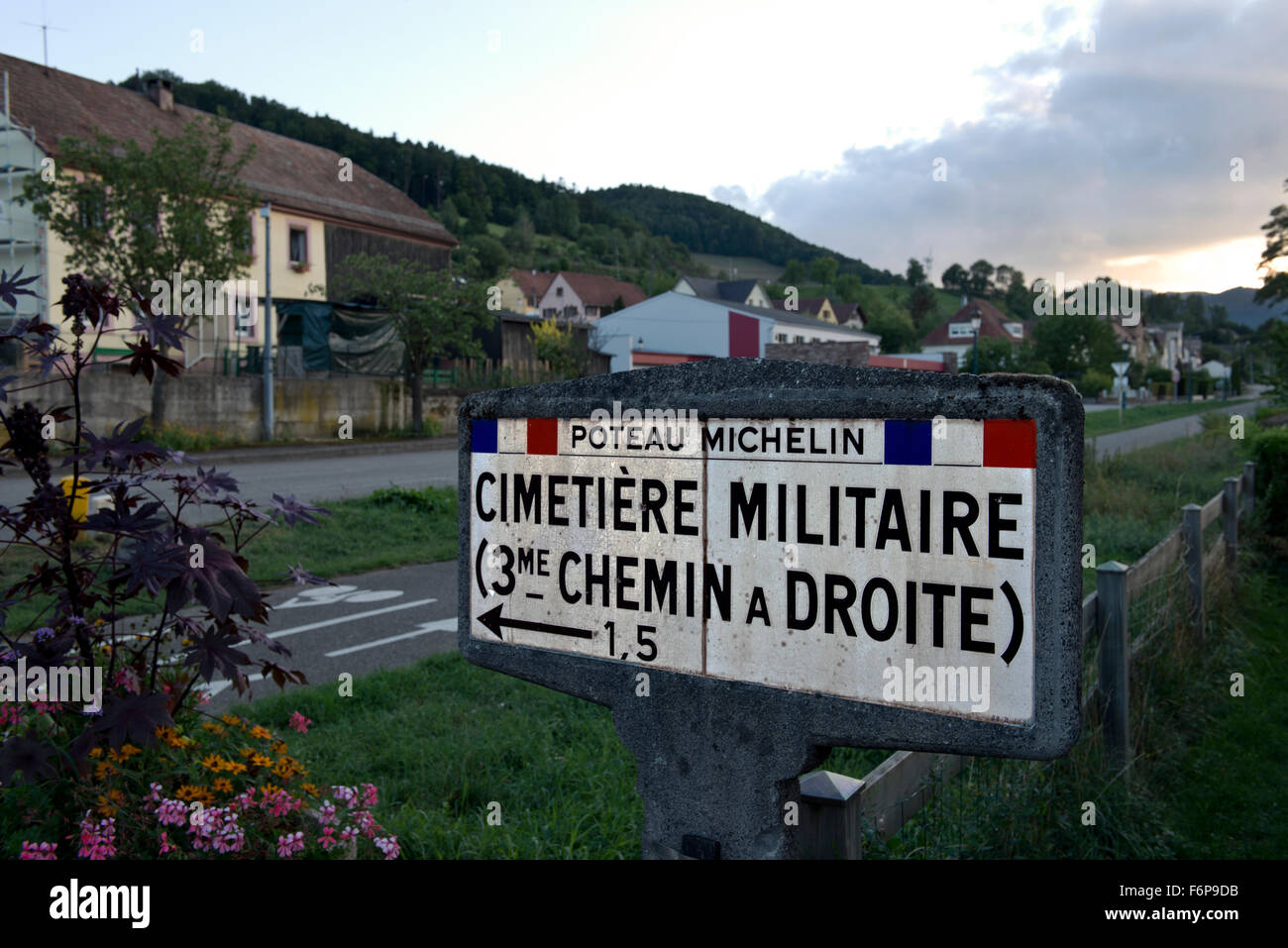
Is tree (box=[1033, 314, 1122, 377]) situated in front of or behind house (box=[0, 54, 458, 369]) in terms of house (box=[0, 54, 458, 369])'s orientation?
in front

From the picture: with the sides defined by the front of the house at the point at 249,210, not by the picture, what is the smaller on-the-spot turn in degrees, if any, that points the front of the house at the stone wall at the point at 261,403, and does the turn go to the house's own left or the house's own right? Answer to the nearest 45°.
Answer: approximately 45° to the house's own right

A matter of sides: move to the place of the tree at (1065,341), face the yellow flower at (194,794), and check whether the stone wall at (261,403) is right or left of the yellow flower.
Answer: right

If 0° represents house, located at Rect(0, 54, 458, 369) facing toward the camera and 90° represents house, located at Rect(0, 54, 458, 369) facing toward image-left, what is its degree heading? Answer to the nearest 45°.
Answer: approximately 315°

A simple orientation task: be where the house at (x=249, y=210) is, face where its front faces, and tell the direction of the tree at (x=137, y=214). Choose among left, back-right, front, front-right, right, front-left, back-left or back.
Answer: front-right

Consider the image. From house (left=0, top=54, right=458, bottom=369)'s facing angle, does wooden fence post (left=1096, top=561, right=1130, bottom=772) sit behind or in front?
in front

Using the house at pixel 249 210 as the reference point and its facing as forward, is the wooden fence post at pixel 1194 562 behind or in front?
in front

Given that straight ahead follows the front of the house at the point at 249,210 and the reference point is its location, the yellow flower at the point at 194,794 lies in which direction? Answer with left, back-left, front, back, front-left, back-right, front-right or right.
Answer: front-right

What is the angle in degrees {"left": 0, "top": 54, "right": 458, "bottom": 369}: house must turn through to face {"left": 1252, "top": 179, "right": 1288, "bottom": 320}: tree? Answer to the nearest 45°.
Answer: approximately 45° to its left

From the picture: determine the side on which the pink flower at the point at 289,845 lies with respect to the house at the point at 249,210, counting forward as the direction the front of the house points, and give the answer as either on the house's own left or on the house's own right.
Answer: on the house's own right

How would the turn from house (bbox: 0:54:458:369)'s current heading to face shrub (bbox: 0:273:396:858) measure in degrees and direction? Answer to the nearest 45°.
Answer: approximately 45° to its right
